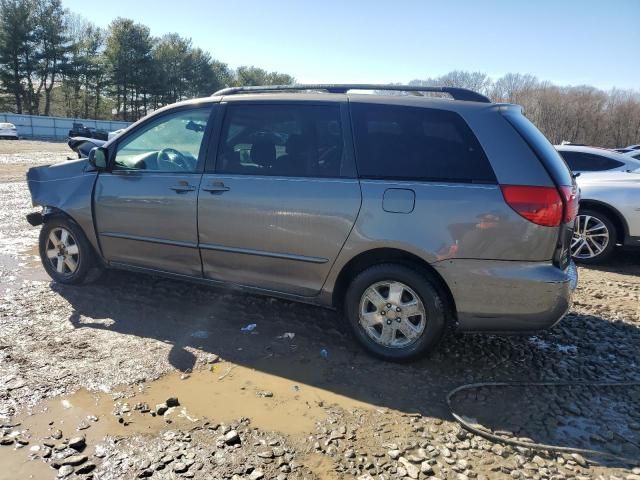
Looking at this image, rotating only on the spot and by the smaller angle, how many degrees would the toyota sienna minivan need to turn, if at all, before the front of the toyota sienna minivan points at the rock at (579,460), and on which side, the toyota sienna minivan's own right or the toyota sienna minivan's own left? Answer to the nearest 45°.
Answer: approximately 180°

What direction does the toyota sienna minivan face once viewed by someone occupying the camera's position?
facing away from the viewer and to the left of the viewer

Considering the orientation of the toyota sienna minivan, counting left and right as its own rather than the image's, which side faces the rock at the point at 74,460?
left

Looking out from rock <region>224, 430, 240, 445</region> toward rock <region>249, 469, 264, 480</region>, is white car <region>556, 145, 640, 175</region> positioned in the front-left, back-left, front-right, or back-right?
back-left
